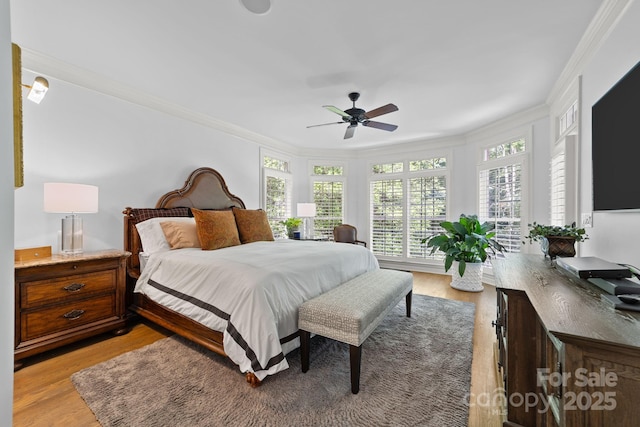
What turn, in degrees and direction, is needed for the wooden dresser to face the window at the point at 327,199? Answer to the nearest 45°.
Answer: approximately 45° to its right

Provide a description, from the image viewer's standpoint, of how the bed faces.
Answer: facing the viewer and to the right of the viewer

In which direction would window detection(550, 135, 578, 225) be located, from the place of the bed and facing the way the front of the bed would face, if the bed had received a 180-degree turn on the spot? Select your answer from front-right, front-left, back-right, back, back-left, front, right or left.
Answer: back-right

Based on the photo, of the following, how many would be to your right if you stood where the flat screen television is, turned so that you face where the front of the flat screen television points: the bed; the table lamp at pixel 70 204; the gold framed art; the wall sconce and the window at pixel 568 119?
1

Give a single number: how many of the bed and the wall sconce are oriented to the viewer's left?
0

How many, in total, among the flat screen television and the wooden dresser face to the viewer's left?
2

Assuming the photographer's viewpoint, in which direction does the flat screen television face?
facing to the left of the viewer

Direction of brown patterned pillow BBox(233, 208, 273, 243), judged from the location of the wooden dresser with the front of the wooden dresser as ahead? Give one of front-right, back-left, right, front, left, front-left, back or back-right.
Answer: front

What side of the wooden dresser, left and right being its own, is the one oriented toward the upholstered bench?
front

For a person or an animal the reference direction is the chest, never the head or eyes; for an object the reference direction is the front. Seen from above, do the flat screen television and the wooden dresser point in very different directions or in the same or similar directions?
same or similar directions

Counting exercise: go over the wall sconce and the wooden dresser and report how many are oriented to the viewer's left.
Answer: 1

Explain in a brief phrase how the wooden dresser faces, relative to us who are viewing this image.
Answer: facing to the left of the viewer

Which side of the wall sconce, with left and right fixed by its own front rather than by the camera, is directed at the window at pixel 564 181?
front
